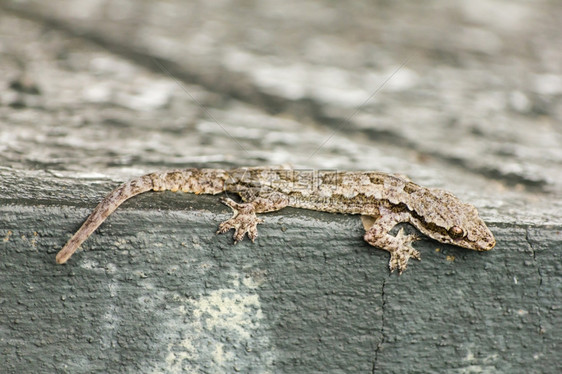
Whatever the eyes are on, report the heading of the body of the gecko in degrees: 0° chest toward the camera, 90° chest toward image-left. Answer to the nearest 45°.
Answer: approximately 270°
